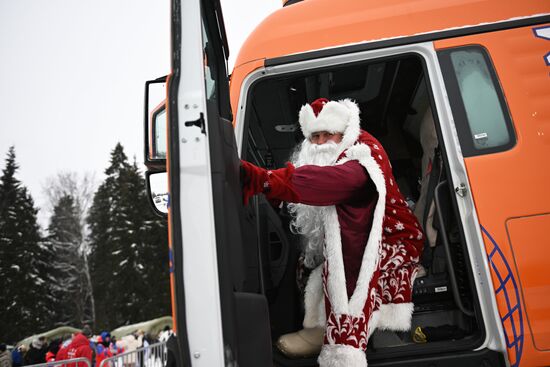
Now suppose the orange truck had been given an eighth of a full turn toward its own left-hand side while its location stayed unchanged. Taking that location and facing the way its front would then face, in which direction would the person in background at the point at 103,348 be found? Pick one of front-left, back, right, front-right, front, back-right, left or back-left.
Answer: right

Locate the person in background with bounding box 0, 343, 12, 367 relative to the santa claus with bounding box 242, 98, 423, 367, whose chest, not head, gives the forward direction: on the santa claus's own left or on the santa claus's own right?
on the santa claus's own right

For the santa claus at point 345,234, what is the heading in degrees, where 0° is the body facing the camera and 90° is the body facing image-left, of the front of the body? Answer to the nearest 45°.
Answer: approximately 45°

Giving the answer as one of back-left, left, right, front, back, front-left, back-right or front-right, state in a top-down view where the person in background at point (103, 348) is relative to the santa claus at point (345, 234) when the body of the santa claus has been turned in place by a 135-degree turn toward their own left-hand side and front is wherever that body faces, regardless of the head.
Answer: back-left

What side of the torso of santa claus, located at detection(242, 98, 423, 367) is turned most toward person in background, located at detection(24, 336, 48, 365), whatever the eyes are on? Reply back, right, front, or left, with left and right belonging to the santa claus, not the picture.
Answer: right

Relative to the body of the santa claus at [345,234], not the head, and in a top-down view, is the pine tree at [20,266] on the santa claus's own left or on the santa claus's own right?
on the santa claus's own right

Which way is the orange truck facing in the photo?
to the viewer's left

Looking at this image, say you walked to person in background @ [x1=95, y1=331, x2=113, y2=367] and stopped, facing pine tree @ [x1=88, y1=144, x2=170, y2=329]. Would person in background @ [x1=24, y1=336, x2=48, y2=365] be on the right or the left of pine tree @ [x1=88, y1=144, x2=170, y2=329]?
left
